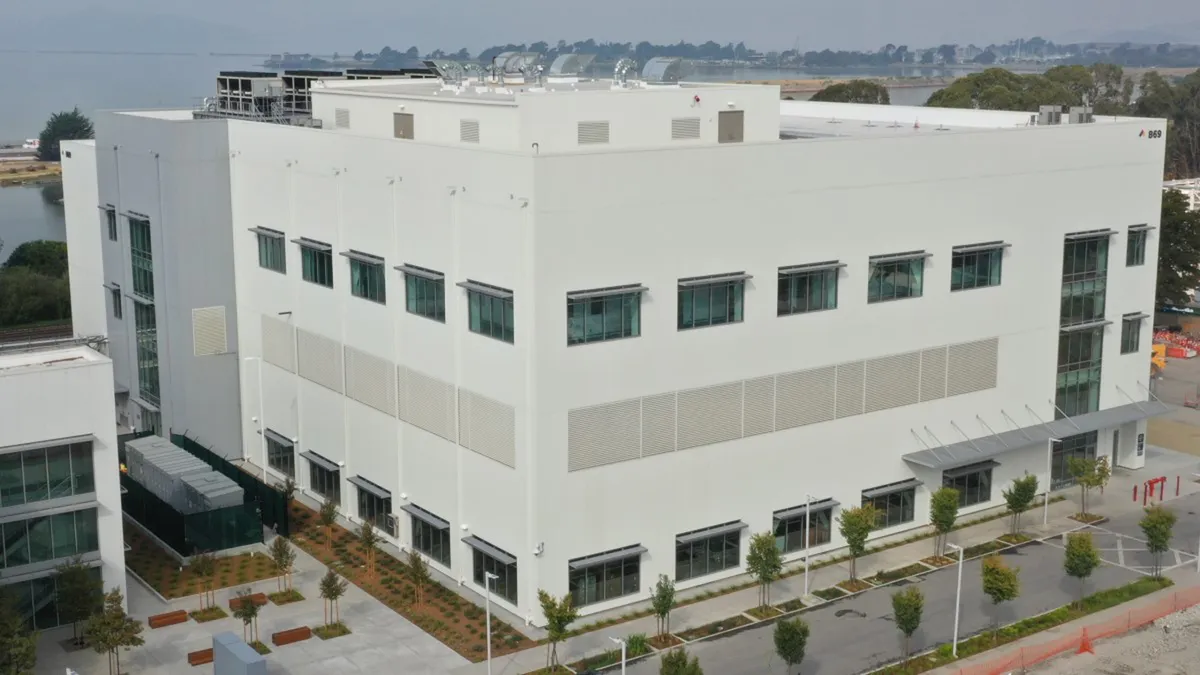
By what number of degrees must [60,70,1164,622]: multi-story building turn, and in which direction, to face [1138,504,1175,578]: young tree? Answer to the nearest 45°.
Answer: approximately 45° to its left

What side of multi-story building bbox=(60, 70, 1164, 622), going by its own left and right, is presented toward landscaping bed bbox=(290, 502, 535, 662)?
right

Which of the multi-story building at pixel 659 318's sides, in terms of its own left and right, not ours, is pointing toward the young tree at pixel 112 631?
right

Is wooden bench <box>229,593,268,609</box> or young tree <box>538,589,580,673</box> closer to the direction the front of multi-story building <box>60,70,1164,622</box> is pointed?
the young tree

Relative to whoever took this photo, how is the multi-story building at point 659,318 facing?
facing the viewer and to the right of the viewer

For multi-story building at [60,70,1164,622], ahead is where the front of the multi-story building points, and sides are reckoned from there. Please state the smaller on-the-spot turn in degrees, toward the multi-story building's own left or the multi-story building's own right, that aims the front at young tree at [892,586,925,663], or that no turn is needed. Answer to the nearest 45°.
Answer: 0° — it already faces it

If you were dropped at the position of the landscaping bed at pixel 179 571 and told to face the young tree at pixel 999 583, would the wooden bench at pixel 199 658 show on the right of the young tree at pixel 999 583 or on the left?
right

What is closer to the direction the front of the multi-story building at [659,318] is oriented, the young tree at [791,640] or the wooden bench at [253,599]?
the young tree

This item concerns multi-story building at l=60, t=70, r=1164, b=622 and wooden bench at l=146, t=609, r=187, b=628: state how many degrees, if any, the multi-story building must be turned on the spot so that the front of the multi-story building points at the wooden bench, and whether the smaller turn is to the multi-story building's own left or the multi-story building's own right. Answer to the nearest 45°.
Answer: approximately 135° to the multi-story building's own right

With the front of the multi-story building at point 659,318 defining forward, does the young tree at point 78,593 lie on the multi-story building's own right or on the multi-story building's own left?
on the multi-story building's own right

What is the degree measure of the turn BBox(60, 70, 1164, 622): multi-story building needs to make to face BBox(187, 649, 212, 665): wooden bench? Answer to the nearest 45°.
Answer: approximately 90° to its right

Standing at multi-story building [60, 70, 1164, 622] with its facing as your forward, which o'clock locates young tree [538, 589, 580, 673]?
The young tree is roughly at 2 o'clock from the multi-story building.

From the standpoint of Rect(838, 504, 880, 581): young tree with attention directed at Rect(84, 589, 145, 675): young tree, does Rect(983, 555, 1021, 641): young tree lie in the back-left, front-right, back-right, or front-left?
back-left
